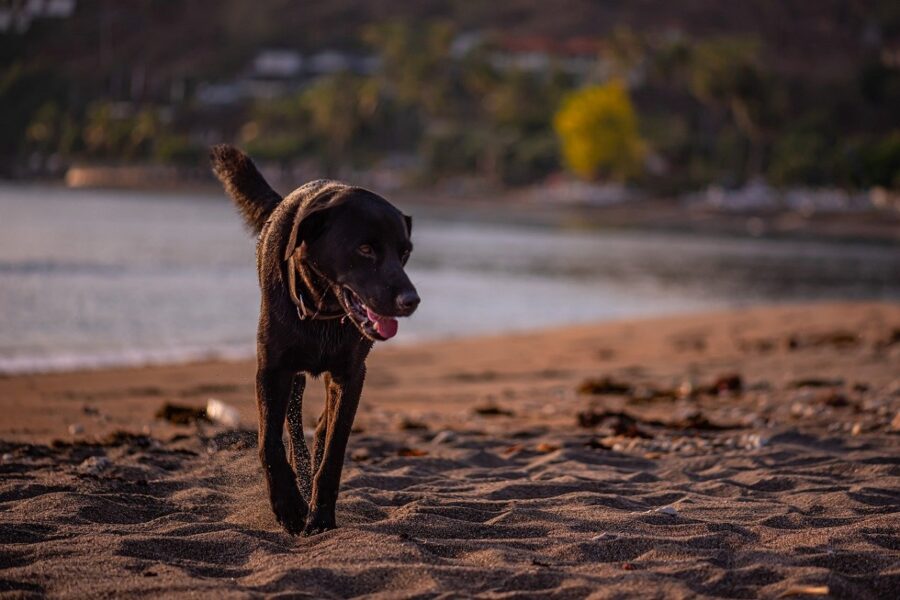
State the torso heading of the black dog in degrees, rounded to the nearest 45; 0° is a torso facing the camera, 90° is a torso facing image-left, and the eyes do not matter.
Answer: approximately 0°

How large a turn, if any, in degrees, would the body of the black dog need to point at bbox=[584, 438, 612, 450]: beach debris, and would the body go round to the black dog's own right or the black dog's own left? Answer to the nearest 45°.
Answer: approximately 135° to the black dog's own left

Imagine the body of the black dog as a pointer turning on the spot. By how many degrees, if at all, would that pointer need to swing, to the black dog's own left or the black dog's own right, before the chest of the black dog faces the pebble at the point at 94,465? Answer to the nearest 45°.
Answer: approximately 135° to the black dog's own right

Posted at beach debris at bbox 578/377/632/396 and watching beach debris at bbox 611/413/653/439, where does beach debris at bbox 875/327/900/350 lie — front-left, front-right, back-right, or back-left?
back-left

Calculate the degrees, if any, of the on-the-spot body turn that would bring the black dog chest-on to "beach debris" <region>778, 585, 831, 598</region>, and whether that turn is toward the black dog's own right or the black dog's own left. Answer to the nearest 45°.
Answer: approximately 45° to the black dog's own left

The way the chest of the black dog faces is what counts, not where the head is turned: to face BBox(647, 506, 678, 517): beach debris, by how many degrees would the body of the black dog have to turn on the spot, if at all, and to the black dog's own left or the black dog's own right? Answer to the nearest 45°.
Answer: approximately 90° to the black dog's own left

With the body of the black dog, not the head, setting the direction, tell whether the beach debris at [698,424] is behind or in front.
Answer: behind

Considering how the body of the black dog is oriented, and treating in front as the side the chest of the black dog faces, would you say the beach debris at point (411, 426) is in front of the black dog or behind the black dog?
behind
